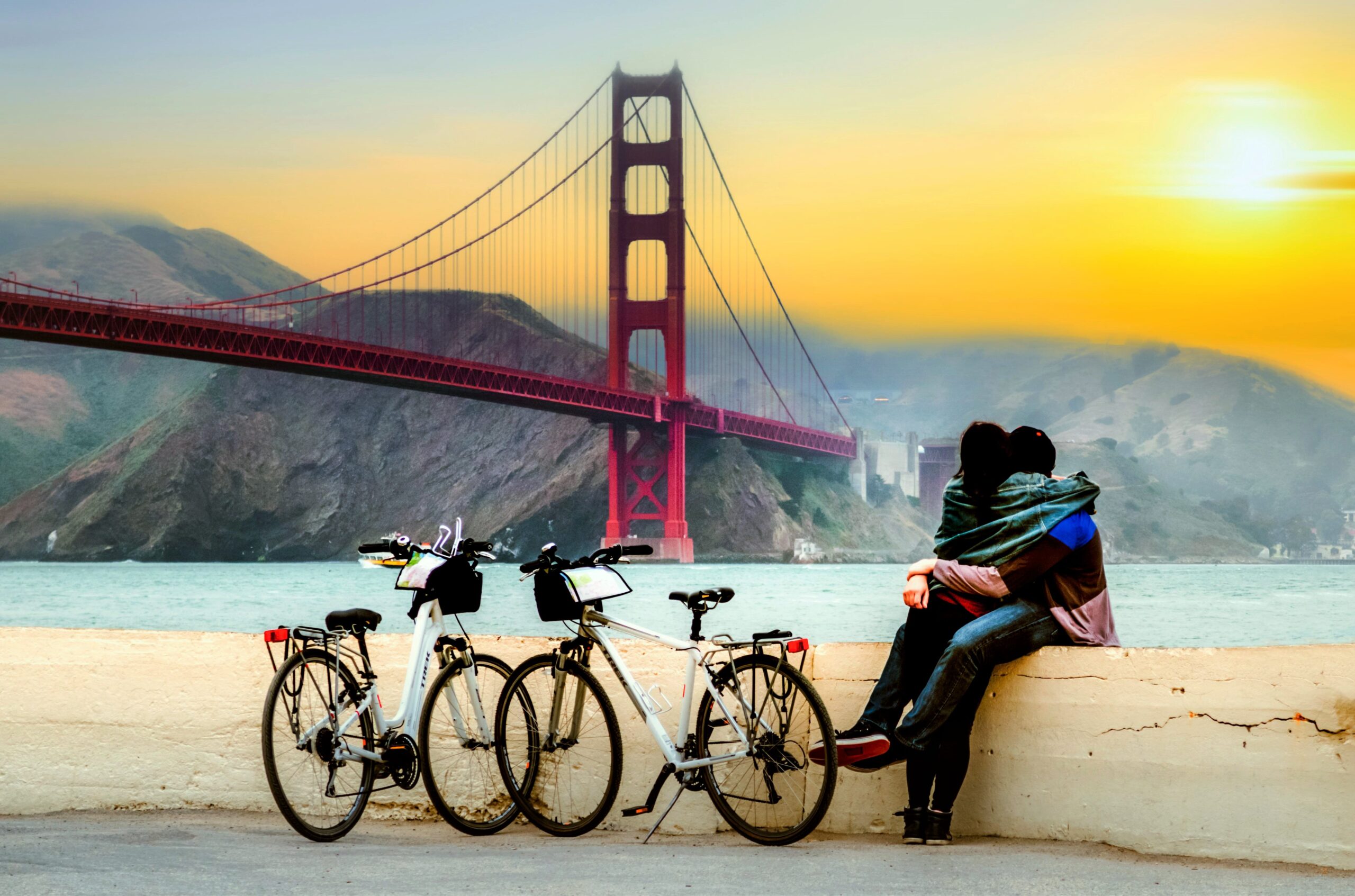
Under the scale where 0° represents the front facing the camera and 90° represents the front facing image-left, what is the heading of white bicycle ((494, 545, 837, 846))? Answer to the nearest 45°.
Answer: approximately 135°

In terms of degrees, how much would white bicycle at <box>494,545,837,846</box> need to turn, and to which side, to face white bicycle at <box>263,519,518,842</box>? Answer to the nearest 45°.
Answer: approximately 45° to its left

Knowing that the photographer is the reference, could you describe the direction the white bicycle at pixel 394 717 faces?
facing away from the viewer and to the right of the viewer

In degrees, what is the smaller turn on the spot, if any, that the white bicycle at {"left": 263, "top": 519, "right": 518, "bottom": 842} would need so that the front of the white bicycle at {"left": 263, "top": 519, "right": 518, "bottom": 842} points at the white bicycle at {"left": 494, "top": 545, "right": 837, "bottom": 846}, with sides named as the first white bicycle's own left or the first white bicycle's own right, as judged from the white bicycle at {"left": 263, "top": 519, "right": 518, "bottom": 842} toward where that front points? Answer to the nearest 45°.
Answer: approximately 45° to the first white bicycle's own right
